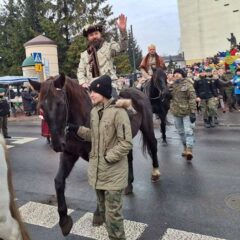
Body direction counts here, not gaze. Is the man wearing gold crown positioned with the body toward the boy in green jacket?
yes

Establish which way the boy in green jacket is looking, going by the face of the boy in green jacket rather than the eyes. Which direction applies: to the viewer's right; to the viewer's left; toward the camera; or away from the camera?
to the viewer's left

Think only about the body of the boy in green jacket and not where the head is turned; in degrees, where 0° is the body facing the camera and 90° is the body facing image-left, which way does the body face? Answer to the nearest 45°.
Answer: approximately 45°

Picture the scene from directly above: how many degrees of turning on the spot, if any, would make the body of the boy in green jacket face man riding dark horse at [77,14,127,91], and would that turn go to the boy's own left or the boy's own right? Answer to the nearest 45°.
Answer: approximately 135° to the boy's own right

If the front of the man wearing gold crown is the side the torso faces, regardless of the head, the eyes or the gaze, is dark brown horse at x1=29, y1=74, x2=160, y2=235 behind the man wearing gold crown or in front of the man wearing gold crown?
in front

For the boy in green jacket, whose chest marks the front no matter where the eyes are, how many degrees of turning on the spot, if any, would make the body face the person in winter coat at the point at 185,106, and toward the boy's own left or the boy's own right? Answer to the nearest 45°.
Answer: approximately 180°

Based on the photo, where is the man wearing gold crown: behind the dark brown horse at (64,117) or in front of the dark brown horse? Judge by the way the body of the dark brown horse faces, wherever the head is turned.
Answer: behind

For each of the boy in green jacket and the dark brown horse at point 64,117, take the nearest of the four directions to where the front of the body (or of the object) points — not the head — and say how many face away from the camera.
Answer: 0

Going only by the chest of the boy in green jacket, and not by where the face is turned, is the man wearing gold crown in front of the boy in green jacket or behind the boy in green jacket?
behind
